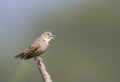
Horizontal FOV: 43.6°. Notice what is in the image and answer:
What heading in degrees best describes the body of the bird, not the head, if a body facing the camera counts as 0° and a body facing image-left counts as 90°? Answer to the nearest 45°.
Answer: approximately 270°
